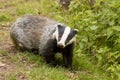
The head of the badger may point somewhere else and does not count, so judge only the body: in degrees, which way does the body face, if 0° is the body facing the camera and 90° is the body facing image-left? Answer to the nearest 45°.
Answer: approximately 315°
